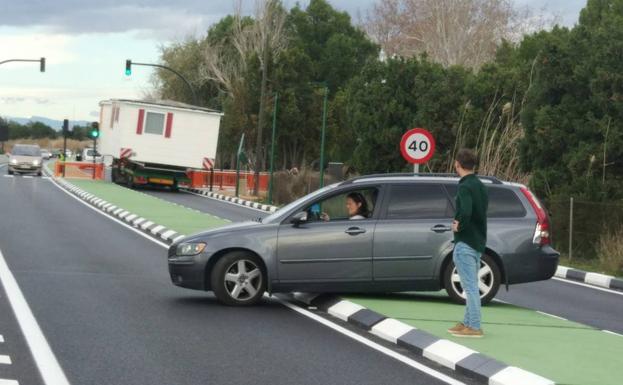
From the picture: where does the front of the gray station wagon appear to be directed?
to the viewer's left

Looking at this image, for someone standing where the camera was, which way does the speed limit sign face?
facing the viewer

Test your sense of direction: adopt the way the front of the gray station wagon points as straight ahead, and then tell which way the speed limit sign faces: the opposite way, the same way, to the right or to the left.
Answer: to the left

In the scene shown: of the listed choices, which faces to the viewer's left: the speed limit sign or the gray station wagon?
the gray station wagon

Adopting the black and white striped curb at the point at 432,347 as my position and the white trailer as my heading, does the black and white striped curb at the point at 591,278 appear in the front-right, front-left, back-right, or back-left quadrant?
front-right

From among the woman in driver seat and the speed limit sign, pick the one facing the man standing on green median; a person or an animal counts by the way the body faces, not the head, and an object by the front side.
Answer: the speed limit sign

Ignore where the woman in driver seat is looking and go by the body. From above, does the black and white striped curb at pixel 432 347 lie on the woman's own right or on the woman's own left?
on the woman's own left

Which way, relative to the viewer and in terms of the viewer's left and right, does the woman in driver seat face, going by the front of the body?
facing to the left of the viewer

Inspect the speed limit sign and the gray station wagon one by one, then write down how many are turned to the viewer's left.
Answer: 1

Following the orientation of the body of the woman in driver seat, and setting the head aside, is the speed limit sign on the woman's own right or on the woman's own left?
on the woman's own right

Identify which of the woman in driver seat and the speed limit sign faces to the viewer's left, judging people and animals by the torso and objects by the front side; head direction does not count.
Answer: the woman in driver seat

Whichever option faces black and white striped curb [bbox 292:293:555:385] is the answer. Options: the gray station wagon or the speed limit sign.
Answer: the speed limit sign

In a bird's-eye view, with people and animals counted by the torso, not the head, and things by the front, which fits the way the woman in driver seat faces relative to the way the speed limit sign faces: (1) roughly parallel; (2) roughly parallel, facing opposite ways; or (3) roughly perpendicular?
roughly perpendicular
